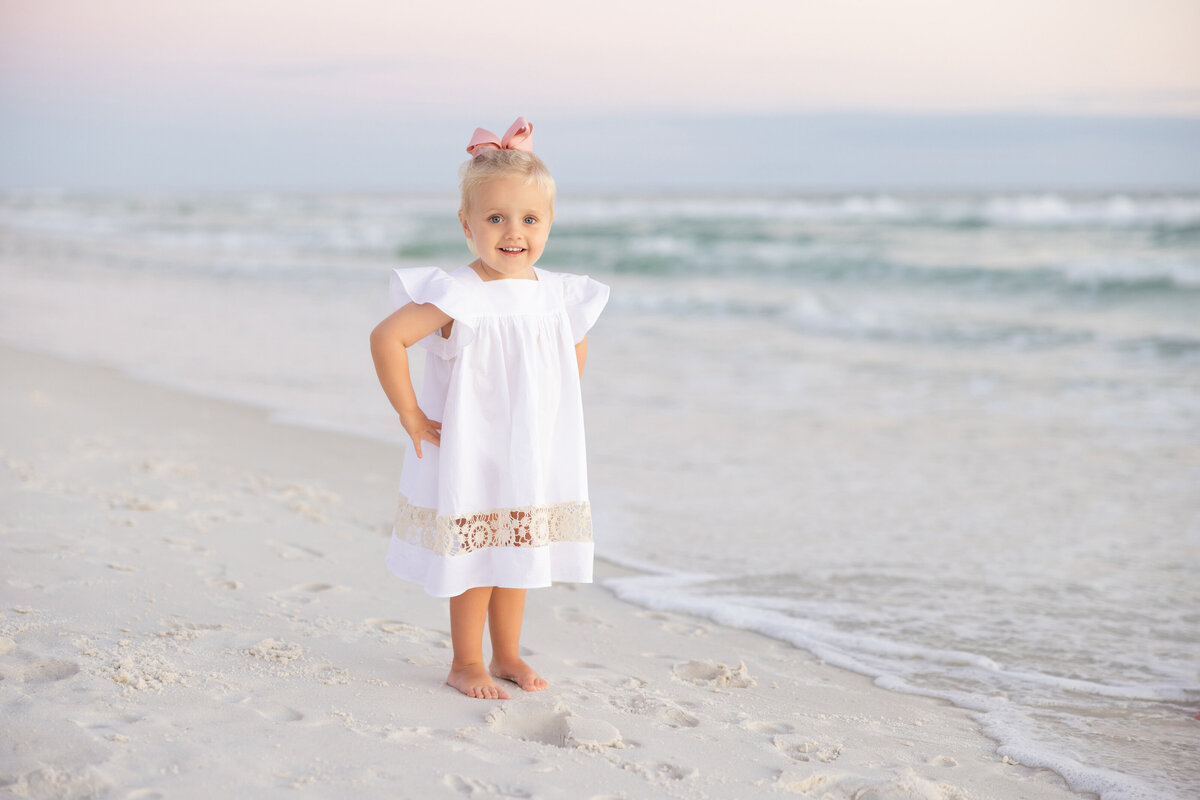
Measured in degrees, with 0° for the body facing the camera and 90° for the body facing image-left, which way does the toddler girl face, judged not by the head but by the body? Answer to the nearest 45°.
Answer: approximately 315°
